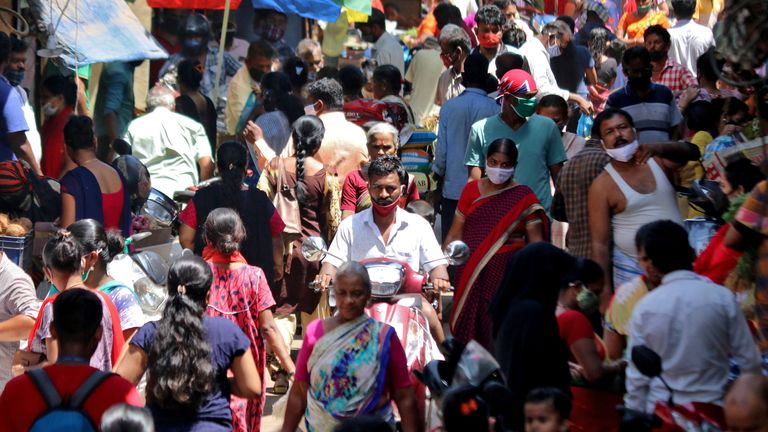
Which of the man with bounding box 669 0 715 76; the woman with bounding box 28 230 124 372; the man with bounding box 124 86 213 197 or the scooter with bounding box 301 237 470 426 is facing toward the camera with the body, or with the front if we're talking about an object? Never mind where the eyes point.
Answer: the scooter

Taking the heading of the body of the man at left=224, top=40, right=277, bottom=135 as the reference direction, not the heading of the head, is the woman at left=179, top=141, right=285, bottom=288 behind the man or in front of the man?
in front

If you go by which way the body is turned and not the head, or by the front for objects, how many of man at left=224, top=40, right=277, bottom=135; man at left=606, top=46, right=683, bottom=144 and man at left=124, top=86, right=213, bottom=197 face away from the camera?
1

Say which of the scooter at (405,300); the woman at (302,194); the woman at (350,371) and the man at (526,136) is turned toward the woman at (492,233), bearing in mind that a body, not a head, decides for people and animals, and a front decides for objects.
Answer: the man

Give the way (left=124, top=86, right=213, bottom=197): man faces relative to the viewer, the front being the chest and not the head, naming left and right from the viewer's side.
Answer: facing away from the viewer

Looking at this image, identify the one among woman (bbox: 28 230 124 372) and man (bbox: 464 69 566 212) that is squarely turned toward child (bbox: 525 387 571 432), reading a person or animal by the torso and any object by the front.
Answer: the man

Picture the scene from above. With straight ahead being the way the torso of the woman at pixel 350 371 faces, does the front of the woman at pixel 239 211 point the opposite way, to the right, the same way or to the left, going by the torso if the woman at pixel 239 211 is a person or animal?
the opposite way

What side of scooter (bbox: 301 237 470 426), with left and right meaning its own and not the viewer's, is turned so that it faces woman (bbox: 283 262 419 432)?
front
